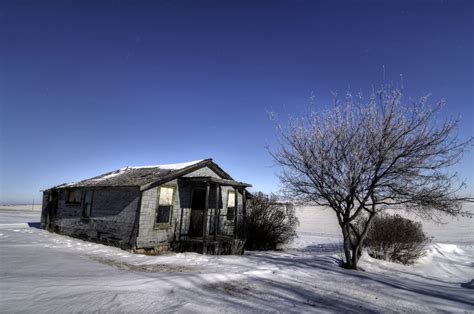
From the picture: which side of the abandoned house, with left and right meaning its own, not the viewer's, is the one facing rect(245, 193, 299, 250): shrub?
left

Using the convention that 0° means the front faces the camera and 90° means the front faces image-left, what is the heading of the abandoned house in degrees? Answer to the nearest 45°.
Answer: approximately 315°

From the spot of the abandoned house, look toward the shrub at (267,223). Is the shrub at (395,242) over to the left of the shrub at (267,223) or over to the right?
right

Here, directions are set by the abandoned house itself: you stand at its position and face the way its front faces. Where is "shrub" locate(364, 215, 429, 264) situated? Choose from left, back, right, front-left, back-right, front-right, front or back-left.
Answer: front-left

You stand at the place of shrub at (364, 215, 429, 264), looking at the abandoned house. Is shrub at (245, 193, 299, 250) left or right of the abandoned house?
right
